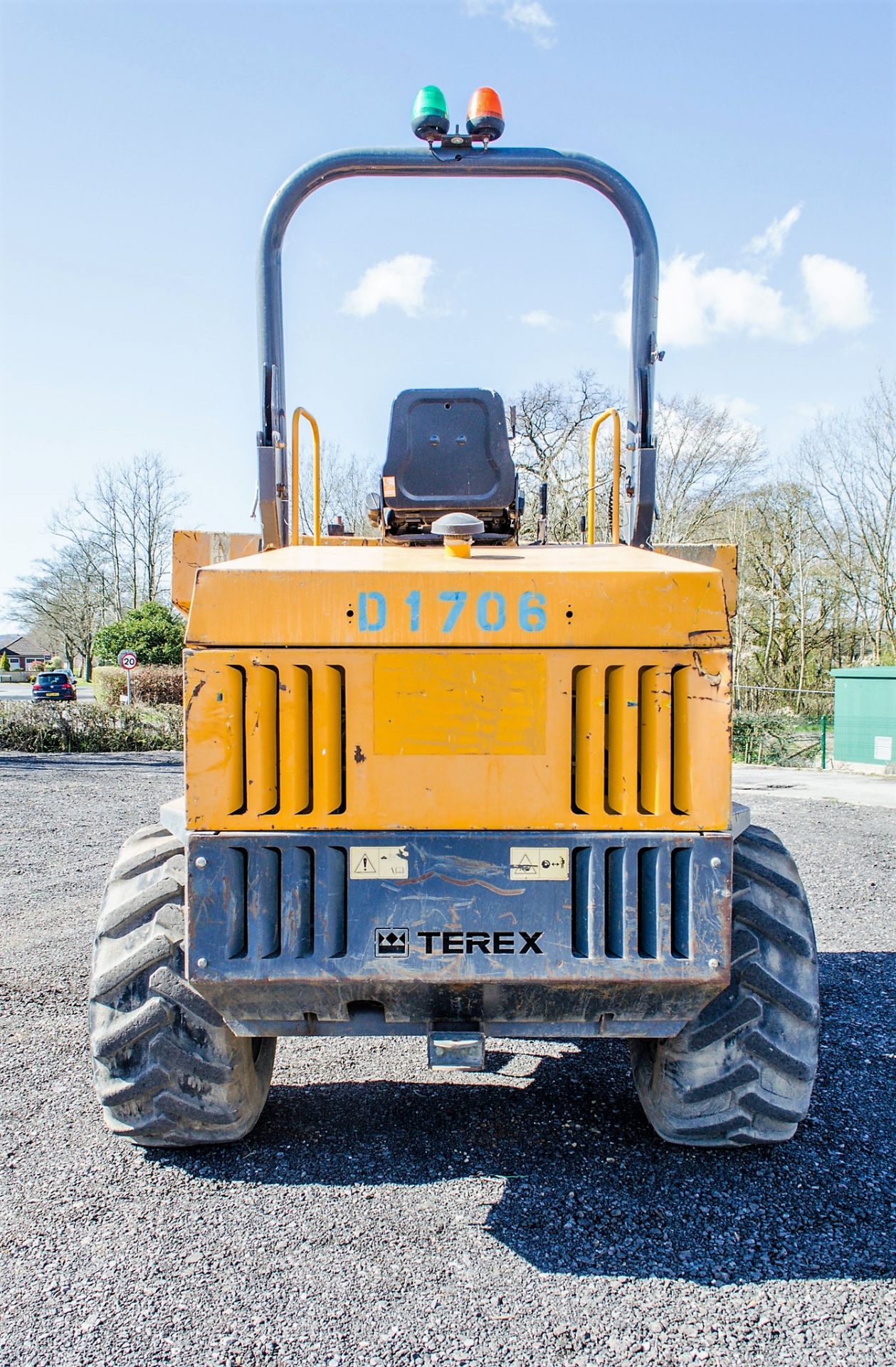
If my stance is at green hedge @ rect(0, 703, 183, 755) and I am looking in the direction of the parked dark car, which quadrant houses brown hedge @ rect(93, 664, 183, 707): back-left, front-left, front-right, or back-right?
front-right

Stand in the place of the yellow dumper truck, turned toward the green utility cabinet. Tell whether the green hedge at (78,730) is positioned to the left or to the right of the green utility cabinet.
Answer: left

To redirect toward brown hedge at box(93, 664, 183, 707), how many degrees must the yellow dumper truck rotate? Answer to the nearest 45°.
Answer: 0° — it already faces it

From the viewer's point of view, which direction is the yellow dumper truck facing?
away from the camera
